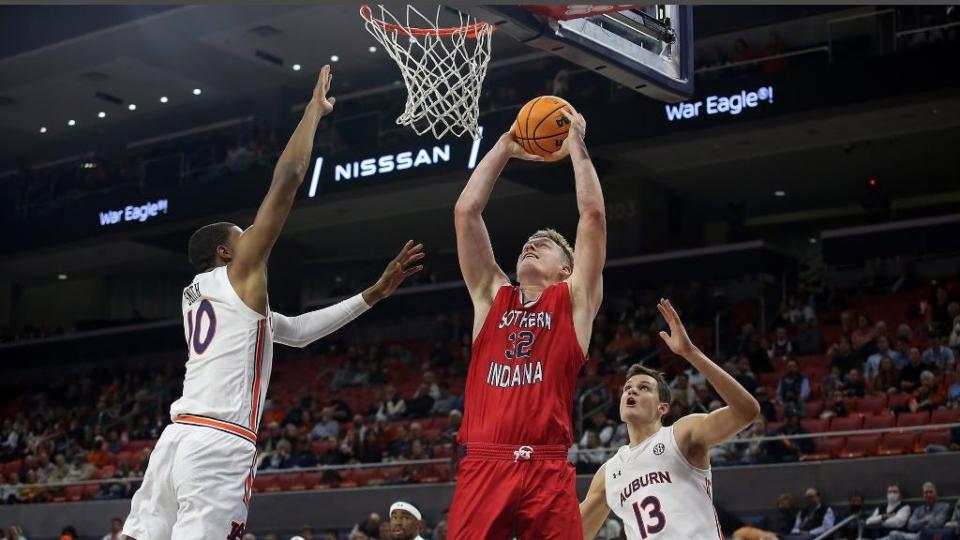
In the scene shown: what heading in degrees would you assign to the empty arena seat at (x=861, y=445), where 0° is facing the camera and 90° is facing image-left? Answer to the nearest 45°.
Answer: approximately 45°

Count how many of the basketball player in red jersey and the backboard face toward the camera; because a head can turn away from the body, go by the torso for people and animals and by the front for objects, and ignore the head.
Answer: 1

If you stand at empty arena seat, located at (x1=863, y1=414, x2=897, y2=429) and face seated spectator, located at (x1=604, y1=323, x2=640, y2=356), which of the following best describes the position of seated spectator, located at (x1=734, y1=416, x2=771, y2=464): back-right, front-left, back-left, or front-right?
front-left

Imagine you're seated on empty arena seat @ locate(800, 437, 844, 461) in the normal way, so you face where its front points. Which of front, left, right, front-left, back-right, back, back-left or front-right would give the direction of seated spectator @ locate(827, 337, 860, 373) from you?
back-right

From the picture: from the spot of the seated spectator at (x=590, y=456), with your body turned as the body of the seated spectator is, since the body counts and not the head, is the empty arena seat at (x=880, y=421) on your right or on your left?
on your left

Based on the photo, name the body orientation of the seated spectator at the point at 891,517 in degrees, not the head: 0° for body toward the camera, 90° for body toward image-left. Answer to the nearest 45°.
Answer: approximately 45°

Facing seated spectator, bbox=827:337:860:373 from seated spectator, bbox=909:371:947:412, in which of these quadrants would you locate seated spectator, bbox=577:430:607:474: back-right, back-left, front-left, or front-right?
front-left

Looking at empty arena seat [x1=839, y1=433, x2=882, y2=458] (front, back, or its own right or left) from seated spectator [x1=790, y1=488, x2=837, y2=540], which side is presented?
front

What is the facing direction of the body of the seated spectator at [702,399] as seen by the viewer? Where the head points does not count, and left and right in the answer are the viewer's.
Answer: facing the viewer and to the left of the viewer

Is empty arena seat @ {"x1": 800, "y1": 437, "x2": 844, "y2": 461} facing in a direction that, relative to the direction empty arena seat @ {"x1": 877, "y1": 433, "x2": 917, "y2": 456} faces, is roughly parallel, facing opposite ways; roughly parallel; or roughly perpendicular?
roughly parallel

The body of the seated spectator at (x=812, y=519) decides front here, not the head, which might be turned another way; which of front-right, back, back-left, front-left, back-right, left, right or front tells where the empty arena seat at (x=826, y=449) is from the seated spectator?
back-right

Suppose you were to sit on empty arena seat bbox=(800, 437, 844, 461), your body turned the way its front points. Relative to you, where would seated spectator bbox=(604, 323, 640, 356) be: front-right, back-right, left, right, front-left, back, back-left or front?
right
